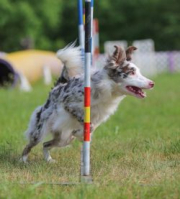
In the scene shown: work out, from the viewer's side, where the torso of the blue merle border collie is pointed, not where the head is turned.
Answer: to the viewer's right

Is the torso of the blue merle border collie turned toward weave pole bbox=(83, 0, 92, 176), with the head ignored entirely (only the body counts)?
no
